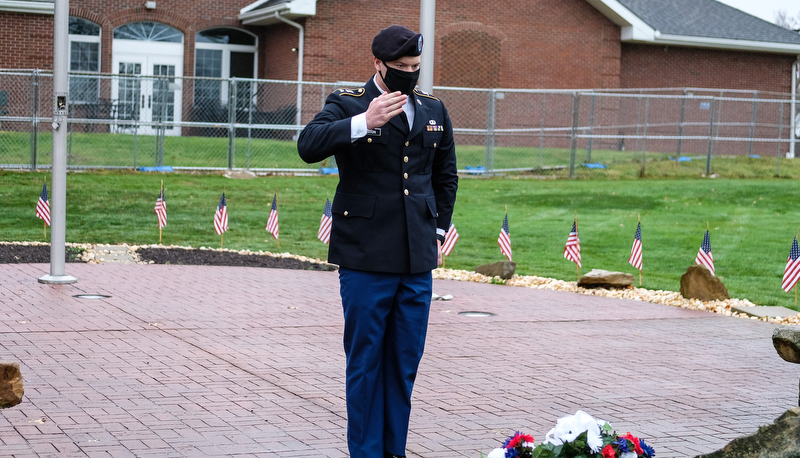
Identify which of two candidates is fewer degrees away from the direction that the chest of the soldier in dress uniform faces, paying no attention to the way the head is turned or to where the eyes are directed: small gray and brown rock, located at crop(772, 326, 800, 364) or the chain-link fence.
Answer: the small gray and brown rock

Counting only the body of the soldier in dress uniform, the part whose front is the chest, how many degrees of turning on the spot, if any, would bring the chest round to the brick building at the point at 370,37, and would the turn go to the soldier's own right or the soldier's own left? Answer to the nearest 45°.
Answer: approximately 135° to the soldier's own left

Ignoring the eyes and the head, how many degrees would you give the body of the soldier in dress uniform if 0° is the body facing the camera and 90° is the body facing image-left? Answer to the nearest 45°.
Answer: approximately 315°

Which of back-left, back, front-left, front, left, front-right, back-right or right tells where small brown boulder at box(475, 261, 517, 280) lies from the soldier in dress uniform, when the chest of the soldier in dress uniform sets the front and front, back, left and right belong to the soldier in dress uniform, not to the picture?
back-left

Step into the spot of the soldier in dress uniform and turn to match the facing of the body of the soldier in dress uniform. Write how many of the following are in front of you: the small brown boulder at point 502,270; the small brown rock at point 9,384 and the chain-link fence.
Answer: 0

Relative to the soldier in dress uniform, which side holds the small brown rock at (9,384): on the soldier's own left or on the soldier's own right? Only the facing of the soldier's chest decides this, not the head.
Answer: on the soldier's own right

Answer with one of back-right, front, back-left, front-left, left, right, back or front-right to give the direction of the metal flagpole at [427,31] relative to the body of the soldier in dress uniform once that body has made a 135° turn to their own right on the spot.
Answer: right

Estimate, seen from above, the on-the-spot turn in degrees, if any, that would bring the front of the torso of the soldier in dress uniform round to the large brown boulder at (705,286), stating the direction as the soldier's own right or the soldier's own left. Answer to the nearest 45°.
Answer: approximately 90° to the soldier's own left

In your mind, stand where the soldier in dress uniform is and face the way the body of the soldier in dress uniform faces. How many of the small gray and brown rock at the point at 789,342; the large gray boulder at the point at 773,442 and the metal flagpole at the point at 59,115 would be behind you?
1

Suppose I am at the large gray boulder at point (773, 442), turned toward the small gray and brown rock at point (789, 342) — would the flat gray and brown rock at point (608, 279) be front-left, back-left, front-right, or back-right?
front-left

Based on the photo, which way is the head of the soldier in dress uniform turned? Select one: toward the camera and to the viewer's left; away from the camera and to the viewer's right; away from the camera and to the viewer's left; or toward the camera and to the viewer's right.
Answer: toward the camera and to the viewer's right

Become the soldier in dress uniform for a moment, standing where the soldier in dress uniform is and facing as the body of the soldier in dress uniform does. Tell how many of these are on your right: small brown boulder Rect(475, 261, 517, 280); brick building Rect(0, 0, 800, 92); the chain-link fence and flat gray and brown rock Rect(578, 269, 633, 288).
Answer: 0

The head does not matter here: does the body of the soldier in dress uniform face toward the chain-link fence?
no

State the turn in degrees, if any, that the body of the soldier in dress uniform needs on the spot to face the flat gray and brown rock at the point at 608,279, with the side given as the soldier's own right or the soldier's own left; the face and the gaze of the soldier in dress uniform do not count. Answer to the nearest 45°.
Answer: approximately 135° to the soldier's own left

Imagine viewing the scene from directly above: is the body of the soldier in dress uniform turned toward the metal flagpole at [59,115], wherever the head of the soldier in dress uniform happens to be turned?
no
